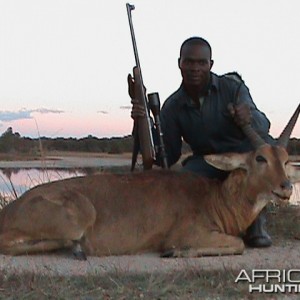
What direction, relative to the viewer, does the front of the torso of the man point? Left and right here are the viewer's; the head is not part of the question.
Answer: facing the viewer

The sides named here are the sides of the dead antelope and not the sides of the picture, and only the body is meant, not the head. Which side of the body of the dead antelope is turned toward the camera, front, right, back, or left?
right

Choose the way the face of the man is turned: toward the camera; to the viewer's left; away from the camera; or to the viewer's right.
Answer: toward the camera
